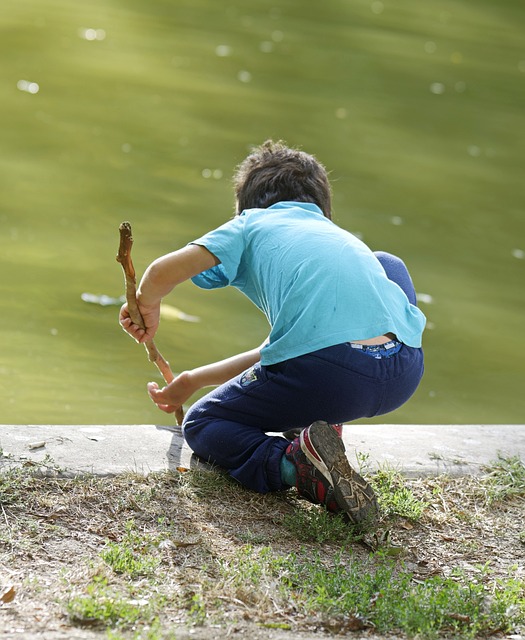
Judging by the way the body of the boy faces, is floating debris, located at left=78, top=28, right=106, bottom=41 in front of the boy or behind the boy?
in front

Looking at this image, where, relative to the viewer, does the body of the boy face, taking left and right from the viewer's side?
facing away from the viewer and to the left of the viewer

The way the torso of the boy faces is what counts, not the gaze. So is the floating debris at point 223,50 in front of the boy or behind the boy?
in front

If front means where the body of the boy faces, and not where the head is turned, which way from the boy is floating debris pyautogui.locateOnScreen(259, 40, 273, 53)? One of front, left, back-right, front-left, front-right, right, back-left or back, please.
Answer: front-right

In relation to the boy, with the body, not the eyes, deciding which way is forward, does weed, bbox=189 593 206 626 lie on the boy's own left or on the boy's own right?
on the boy's own left
